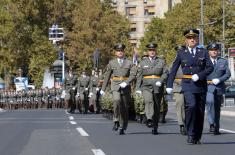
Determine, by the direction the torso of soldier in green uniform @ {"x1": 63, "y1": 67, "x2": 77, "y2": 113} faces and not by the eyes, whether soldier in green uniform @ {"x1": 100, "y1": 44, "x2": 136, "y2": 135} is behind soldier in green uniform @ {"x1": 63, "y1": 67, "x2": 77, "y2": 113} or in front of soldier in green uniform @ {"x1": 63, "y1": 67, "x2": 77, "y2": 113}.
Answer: in front

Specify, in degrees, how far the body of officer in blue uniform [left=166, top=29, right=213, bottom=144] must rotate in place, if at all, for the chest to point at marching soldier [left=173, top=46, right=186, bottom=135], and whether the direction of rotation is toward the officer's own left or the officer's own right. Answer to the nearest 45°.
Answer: approximately 180°

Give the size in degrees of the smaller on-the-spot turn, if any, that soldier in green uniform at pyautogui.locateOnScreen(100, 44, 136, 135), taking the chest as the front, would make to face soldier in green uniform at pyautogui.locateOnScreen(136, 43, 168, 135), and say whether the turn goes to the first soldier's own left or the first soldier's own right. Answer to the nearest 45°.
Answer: approximately 90° to the first soldier's own left

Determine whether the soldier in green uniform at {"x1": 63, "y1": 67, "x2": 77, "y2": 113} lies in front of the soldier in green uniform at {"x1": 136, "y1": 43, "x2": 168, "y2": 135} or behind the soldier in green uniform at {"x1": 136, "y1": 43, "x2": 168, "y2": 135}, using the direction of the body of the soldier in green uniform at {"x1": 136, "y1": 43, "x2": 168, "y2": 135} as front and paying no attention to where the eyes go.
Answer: behind

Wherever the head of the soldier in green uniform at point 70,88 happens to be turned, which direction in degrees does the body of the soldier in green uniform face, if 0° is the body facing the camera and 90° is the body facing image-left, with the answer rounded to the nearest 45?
approximately 0°

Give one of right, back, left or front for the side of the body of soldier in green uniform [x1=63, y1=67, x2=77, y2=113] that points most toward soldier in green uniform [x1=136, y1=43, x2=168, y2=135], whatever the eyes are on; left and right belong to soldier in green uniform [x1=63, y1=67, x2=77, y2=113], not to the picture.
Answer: front

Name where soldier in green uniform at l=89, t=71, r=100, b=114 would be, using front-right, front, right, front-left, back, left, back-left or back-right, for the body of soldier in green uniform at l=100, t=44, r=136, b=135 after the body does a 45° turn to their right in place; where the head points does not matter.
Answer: back-right

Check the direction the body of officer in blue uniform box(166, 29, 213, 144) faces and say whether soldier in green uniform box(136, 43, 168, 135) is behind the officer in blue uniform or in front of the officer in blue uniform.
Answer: behind
